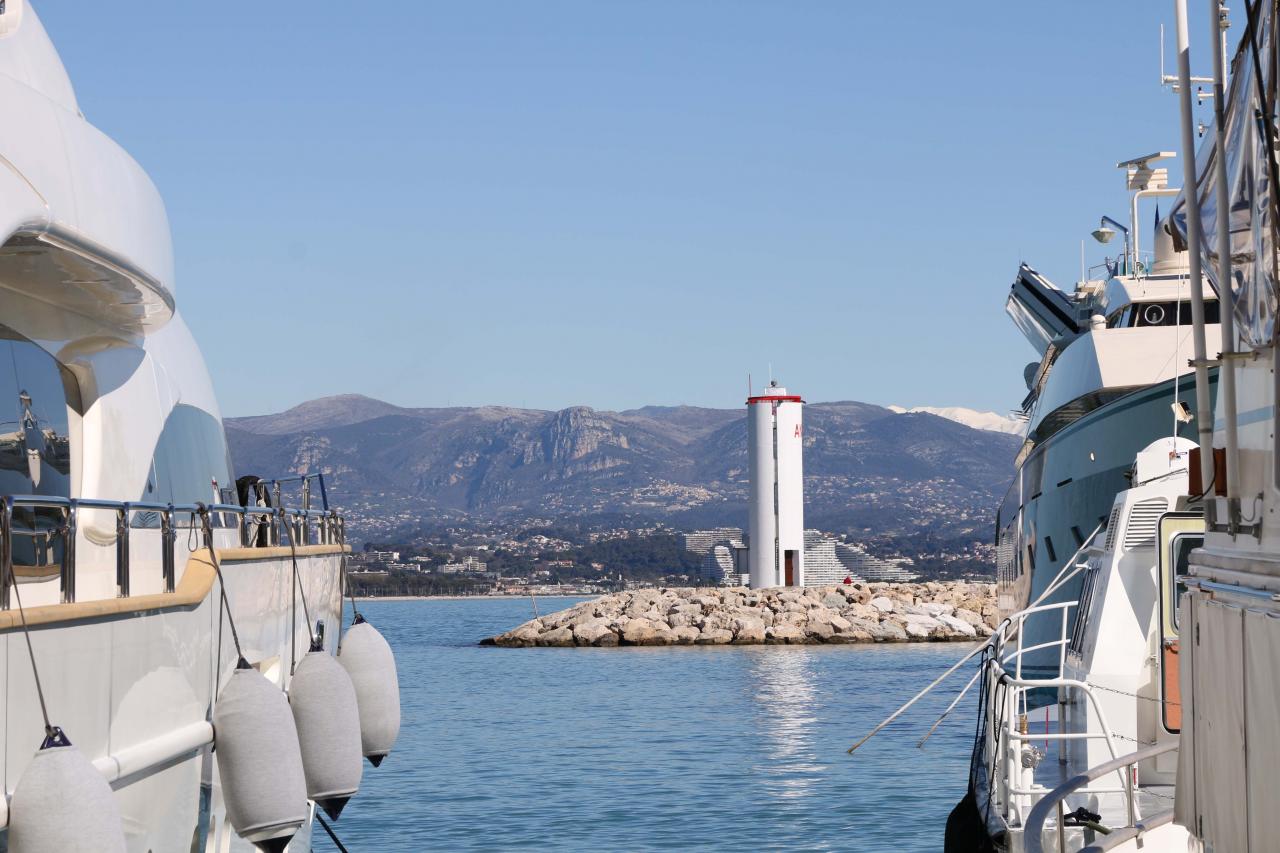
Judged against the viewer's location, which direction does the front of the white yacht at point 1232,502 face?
facing away from the viewer and to the left of the viewer

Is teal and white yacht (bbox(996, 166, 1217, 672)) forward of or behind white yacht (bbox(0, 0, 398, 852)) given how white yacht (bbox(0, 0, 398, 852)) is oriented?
forward

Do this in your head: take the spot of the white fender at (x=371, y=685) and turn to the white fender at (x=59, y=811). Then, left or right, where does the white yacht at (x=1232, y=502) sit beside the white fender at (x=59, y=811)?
left

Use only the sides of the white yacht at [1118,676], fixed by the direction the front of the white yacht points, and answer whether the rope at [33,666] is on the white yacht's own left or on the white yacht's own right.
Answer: on the white yacht's own left

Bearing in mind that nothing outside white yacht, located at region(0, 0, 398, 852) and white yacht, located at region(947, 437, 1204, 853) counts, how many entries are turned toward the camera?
0

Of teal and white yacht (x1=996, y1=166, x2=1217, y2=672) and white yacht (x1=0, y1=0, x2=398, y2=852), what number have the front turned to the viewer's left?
0

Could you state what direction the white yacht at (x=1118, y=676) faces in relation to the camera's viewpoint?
facing away from the viewer and to the left of the viewer
